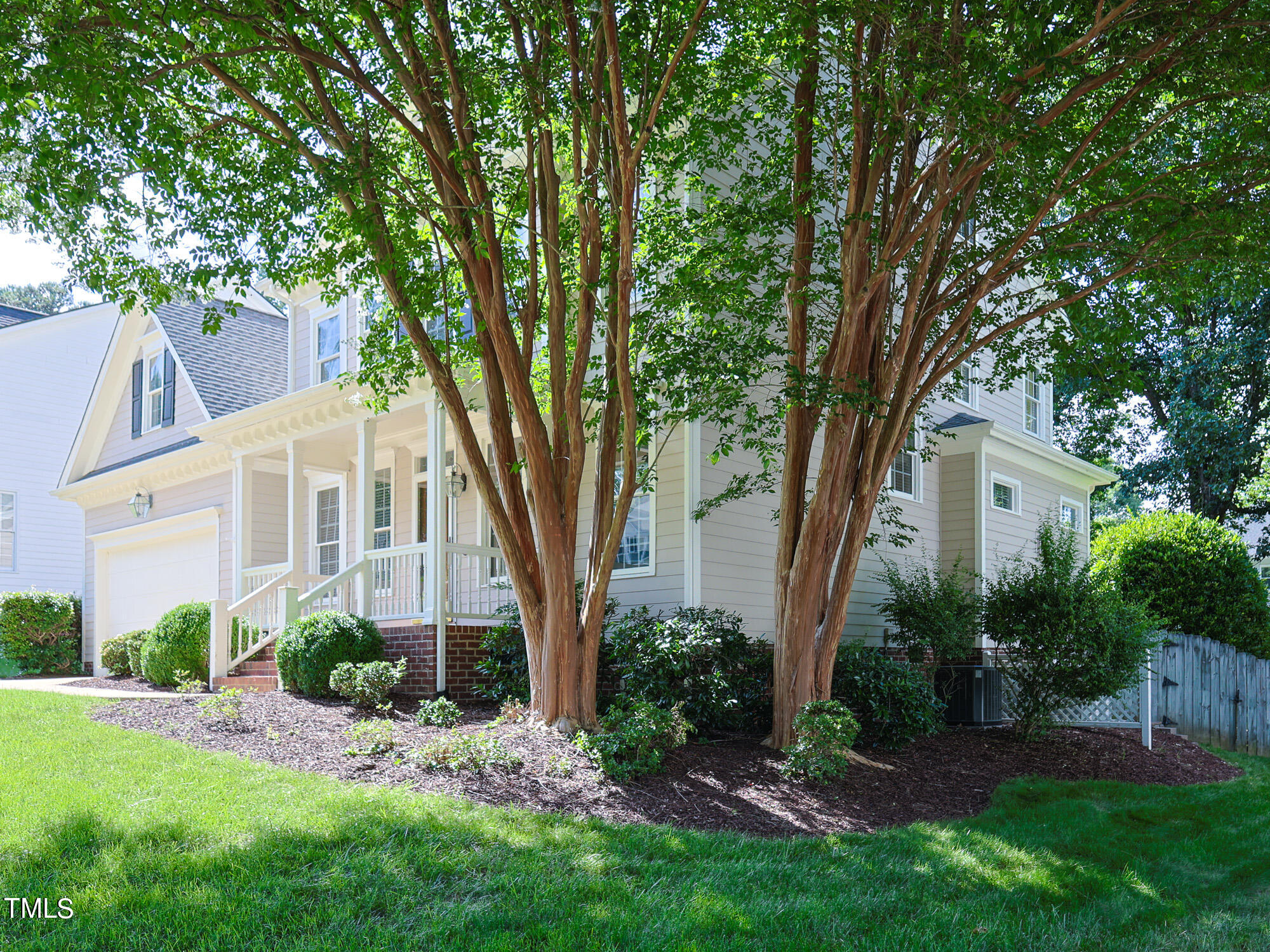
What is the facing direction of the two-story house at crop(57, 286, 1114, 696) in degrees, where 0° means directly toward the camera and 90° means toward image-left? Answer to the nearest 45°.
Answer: approximately 45°

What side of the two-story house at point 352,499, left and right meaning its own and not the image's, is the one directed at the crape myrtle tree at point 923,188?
left

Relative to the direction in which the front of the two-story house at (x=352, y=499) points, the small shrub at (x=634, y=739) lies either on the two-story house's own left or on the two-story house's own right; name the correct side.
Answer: on the two-story house's own left

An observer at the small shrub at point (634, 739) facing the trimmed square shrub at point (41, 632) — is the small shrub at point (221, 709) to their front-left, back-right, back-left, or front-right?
front-left

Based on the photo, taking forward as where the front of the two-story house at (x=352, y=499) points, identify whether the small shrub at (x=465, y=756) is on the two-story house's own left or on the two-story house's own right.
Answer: on the two-story house's own left

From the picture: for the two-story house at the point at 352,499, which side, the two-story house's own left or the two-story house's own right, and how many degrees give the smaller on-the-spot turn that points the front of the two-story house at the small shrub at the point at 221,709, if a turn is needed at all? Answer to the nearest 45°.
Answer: approximately 45° to the two-story house's own left
